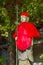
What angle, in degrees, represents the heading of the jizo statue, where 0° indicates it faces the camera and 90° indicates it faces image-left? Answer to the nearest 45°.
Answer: approximately 45°
